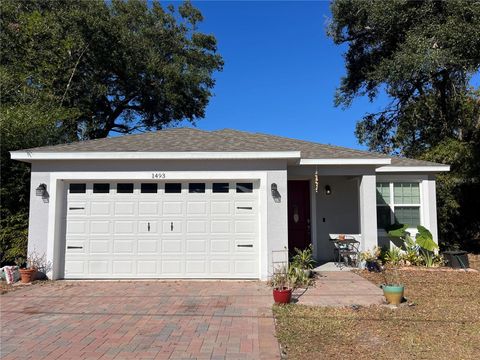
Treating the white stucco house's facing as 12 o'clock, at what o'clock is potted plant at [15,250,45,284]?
The potted plant is roughly at 3 o'clock from the white stucco house.

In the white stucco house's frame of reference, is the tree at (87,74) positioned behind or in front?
behind

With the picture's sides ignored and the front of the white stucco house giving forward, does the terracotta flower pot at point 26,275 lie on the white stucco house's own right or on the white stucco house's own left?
on the white stucco house's own right

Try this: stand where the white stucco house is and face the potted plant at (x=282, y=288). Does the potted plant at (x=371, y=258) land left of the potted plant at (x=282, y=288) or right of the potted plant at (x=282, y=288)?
left

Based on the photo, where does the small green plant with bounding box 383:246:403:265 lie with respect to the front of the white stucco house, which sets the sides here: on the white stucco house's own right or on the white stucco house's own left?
on the white stucco house's own left

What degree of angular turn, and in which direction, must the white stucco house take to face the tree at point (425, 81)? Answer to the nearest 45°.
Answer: approximately 135° to its left

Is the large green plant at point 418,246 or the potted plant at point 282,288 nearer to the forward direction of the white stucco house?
the potted plant

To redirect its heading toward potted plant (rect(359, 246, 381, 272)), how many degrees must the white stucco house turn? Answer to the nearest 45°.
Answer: approximately 90° to its left

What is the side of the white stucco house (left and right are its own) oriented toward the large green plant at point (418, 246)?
left

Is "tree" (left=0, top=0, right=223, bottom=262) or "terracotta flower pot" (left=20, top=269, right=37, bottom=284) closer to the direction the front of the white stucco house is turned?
the terracotta flower pot

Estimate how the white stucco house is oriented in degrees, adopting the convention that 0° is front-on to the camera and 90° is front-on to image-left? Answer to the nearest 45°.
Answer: approximately 0°

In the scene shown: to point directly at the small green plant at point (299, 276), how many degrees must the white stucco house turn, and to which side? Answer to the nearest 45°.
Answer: approximately 90° to its left
